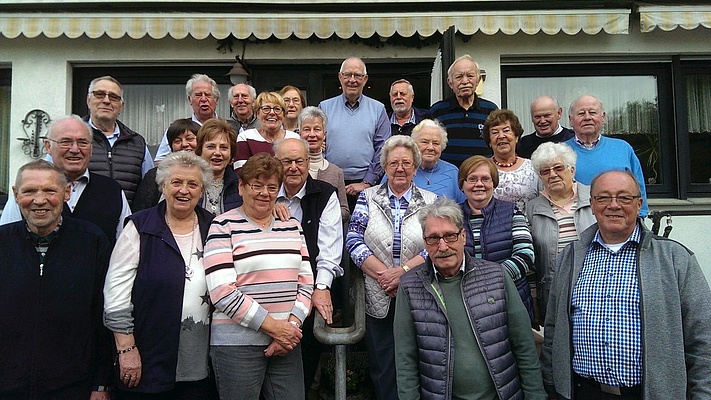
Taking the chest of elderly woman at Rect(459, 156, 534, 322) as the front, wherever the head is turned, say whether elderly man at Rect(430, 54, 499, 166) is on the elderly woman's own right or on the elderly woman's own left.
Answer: on the elderly woman's own right

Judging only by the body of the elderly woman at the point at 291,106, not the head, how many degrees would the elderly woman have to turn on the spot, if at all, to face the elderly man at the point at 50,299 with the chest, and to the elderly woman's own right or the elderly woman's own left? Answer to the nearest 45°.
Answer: approximately 45° to the elderly woman's own right

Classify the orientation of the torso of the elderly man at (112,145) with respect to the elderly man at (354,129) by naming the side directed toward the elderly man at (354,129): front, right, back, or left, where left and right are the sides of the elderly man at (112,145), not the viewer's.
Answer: left

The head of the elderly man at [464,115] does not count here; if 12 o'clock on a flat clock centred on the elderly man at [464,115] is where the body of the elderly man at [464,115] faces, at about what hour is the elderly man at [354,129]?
the elderly man at [354,129] is roughly at 3 o'clock from the elderly man at [464,115].
